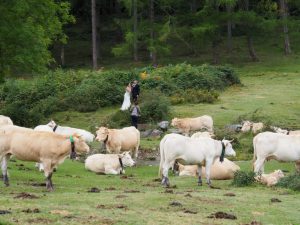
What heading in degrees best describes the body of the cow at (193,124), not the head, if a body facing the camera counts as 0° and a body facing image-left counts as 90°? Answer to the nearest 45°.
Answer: approximately 90°

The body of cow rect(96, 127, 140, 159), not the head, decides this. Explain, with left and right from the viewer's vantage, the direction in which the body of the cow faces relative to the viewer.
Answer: facing to the left of the viewer

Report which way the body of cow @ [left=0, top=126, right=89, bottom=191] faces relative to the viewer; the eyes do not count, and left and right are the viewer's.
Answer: facing to the right of the viewer

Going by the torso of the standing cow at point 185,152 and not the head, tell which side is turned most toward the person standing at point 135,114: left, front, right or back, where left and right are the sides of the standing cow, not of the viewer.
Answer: left

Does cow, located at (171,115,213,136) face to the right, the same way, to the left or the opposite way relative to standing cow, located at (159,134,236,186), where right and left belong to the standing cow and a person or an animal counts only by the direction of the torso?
the opposite way

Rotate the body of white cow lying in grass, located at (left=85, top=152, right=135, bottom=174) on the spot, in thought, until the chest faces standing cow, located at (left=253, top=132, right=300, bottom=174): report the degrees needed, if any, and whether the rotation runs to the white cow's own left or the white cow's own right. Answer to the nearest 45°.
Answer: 0° — it already faces it

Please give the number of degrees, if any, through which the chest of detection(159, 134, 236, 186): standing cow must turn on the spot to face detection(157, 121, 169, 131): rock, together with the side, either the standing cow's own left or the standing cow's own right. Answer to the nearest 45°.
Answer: approximately 90° to the standing cow's own left
